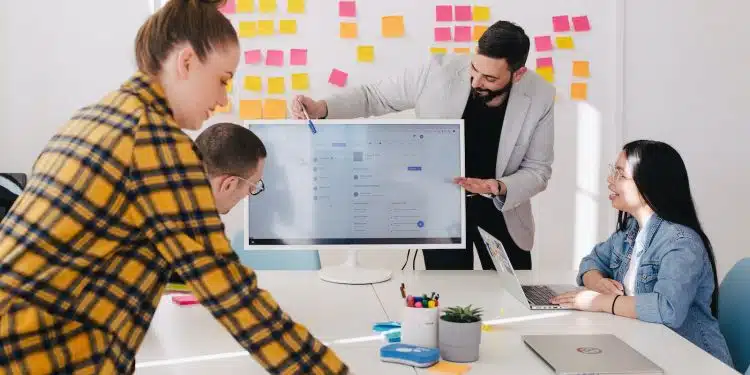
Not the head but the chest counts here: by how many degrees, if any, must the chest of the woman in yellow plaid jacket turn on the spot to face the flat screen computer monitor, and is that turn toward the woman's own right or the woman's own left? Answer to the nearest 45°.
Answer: approximately 45° to the woman's own left

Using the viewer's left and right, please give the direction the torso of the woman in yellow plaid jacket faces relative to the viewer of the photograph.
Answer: facing to the right of the viewer

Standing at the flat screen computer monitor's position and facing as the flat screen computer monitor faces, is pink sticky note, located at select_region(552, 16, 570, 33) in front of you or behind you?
behind

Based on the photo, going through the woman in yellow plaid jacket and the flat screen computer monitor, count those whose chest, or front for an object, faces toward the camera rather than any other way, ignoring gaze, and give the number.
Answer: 1

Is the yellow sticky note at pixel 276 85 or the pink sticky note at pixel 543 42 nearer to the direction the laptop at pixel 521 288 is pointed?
the pink sticky note

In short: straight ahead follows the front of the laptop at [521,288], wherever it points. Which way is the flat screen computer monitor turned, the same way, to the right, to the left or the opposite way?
to the right

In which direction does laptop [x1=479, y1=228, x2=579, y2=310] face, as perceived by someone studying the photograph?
facing to the right of the viewer

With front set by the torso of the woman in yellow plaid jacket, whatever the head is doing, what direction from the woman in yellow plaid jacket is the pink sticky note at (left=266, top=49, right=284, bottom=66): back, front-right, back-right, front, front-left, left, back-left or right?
left

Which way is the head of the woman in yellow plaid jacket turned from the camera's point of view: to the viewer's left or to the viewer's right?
to the viewer's right

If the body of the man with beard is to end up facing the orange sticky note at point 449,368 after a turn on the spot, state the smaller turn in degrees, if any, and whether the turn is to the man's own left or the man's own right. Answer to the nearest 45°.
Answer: approximately 45° to the man's own left

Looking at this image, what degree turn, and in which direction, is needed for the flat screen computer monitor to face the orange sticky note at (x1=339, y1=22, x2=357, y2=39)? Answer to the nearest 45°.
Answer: approximately 180°

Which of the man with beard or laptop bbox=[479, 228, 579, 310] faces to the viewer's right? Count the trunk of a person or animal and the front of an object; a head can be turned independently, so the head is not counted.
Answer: the laptop

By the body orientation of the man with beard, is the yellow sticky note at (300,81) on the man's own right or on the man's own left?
on the man's own right

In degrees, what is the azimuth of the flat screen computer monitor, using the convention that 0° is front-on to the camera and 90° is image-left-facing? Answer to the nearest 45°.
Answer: approximately 0°

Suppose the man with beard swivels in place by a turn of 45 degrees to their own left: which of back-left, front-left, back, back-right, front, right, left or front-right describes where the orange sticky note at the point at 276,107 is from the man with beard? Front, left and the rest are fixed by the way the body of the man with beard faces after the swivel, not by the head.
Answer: back-right

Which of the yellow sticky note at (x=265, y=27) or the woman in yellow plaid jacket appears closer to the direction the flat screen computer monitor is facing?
the woman in yellow plaid jacket
